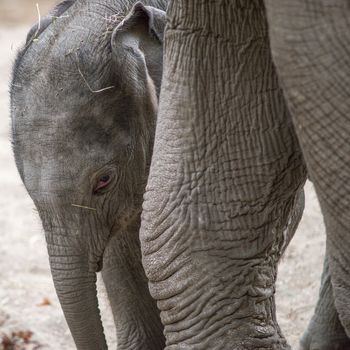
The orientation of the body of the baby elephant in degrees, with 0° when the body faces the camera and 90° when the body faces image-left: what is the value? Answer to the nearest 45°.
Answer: approximately 45°

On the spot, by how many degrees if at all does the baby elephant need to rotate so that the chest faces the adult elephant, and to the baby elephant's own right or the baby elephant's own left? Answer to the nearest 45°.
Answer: approximately 90° to the baby elephant's own left
